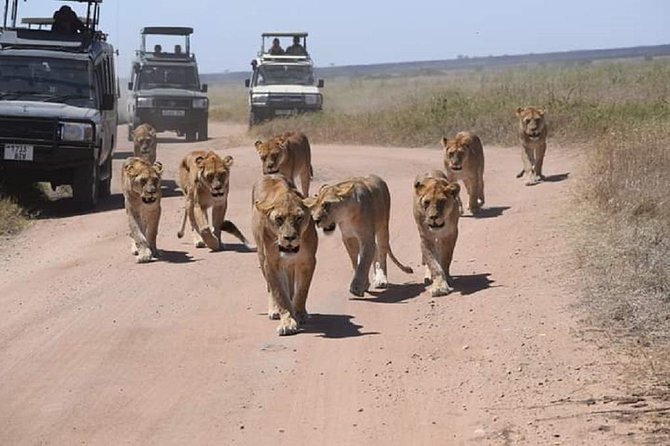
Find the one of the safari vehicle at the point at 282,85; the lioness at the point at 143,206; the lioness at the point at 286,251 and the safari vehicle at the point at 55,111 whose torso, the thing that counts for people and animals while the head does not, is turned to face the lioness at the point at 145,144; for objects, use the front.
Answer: the safari vehicle at the point at 282,85

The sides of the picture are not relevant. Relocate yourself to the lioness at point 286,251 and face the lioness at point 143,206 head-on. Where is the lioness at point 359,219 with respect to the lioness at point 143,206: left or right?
right

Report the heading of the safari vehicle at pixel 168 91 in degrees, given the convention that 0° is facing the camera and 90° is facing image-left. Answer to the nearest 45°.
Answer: approximately 0°

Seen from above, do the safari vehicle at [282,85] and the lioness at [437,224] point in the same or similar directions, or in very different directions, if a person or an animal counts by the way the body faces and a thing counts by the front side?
same or similar directions

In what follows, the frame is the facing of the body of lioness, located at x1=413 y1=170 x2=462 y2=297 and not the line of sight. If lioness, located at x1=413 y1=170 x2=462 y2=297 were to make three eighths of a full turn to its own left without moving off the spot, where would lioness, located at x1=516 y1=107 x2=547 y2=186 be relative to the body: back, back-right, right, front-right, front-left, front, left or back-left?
front-left

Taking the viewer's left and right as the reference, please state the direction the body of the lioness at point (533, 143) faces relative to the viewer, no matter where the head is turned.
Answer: facing the viewer

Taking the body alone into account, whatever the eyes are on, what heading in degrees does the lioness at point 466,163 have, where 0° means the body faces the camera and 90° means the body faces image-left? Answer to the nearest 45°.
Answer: approximately 45°

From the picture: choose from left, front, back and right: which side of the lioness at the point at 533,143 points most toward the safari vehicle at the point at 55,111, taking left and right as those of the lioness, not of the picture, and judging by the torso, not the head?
right

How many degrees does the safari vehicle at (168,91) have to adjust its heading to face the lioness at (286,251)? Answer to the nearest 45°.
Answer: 0° — it already faces it

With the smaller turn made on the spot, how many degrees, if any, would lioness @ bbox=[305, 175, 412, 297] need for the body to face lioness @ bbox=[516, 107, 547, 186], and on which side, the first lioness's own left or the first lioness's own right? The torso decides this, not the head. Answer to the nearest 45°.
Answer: approximately 135° to the first lioness's own right

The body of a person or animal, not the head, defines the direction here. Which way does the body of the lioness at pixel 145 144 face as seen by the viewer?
toward the camera

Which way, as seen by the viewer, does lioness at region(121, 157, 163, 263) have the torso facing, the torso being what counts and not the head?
toward the camera

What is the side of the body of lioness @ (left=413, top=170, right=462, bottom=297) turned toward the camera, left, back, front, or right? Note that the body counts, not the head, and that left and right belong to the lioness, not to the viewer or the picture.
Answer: front

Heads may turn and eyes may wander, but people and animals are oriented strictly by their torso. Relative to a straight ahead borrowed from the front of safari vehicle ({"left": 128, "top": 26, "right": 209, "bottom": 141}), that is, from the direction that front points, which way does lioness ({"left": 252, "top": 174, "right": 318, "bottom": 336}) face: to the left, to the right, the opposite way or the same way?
the same way

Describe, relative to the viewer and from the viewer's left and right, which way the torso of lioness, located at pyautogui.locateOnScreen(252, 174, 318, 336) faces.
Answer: facing the viewer

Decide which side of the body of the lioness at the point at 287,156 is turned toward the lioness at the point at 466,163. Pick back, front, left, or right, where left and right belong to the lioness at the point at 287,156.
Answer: left

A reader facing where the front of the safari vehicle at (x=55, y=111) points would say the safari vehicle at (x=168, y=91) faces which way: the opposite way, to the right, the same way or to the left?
the same way

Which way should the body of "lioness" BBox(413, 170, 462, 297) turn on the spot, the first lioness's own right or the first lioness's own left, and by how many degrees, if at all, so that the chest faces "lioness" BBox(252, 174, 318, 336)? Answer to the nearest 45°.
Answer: approximately 45° to the first lioness's own right
